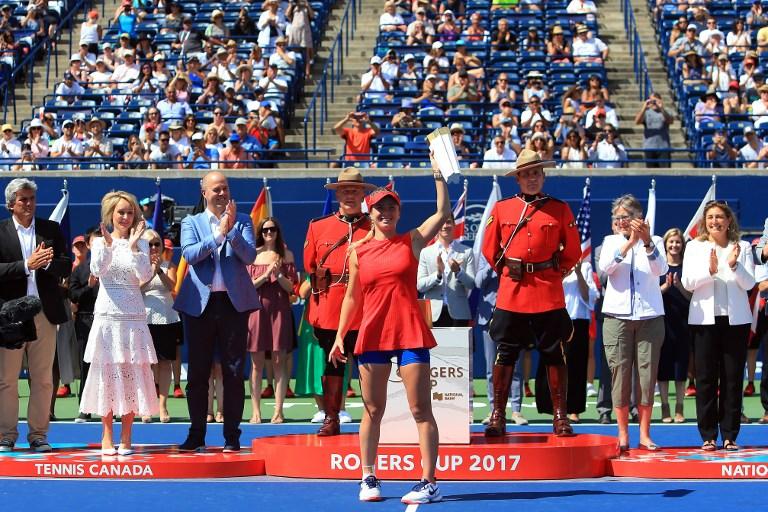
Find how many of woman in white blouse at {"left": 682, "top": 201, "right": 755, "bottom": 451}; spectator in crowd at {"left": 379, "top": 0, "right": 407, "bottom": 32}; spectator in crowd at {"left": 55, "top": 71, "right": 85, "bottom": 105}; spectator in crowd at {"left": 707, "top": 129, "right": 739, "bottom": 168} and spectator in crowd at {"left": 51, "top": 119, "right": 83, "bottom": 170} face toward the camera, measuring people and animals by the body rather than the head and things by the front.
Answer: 5

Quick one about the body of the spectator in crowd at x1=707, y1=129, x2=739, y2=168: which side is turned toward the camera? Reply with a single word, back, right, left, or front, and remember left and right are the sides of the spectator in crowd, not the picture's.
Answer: front

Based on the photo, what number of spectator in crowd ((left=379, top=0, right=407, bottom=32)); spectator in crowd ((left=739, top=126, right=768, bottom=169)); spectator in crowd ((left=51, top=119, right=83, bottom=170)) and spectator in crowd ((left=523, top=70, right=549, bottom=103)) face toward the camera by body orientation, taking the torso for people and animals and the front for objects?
4

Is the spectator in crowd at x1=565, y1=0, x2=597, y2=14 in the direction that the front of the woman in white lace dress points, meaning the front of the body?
no

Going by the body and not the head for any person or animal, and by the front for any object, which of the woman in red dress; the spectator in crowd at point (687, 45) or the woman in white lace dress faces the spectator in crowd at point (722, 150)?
the spectator in crowd at point (687, 45)

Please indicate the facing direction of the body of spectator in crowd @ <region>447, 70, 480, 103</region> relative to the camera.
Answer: toward the camera

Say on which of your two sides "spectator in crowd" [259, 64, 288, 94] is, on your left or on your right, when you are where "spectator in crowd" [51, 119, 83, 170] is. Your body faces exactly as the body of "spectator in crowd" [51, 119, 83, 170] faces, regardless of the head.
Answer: on your left

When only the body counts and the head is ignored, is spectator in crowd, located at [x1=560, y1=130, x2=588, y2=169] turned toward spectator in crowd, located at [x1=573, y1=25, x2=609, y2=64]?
no

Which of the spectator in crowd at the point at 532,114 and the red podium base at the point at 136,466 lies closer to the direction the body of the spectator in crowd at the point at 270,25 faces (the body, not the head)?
the red podium base

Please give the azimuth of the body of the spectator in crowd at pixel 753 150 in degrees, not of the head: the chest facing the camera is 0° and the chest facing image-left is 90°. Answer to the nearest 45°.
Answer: approximately 0°

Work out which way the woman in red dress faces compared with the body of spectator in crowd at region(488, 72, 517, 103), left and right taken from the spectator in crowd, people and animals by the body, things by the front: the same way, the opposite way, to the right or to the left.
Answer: the same way

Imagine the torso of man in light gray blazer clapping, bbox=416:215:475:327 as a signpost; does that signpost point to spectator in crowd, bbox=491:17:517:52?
no

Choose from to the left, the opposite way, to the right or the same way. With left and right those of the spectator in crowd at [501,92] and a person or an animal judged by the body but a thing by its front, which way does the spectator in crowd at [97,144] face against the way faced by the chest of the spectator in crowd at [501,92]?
the same way

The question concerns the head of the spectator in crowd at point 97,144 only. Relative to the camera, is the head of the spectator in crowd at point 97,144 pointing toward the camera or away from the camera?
toward the camera

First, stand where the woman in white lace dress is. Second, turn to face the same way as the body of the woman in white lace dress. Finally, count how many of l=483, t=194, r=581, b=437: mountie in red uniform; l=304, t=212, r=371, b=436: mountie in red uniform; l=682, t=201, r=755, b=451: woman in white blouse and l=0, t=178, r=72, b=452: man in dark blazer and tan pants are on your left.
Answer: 3

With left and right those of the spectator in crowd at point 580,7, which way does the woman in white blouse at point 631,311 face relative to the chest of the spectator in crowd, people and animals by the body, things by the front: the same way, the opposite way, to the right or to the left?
the same way

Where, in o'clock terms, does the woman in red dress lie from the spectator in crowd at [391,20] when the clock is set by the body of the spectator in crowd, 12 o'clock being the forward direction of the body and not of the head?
The woman in red dress is roughly at 12 o'clock from the spectator in crowd.

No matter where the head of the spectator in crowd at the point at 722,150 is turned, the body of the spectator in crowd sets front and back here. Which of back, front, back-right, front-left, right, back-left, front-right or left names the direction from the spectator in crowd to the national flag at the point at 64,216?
front-right

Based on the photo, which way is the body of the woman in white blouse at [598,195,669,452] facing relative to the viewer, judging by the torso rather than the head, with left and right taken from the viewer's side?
facing the viewer
